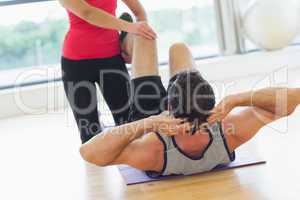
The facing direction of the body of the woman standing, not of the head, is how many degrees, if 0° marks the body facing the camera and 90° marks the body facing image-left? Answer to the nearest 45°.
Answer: approximately 315°

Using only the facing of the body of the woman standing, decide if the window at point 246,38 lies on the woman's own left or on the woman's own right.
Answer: on the woman's own left
